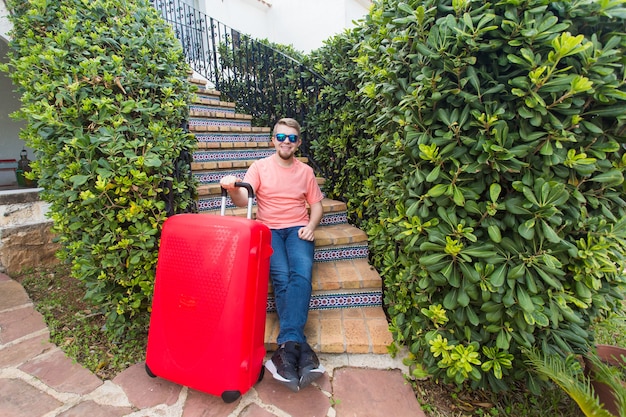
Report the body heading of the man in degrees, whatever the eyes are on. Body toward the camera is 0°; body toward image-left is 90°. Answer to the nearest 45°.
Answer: approximately 0°

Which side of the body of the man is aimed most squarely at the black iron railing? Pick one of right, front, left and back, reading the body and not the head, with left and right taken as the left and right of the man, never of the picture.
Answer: back

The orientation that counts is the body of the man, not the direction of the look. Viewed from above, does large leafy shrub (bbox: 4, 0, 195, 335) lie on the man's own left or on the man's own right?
on the man's own right
